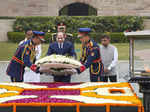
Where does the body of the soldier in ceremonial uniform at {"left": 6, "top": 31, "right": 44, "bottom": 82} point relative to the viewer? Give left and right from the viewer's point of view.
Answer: facing to the right of the viewer

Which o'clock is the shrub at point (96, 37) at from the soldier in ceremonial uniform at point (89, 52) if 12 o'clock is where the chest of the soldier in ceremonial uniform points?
The shrub is roughly at 3 o'clock from the soldier in ceremonial uniform.

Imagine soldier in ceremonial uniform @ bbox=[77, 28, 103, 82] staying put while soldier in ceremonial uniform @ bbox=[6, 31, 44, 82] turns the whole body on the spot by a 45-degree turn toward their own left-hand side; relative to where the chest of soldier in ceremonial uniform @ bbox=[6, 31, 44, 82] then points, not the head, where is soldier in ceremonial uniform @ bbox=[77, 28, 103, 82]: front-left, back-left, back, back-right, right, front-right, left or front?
front-right

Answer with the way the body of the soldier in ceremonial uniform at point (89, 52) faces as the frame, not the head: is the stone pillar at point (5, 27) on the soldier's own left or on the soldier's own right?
on the soldier's own right

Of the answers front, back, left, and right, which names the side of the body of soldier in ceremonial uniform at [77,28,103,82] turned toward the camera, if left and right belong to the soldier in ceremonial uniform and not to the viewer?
left
